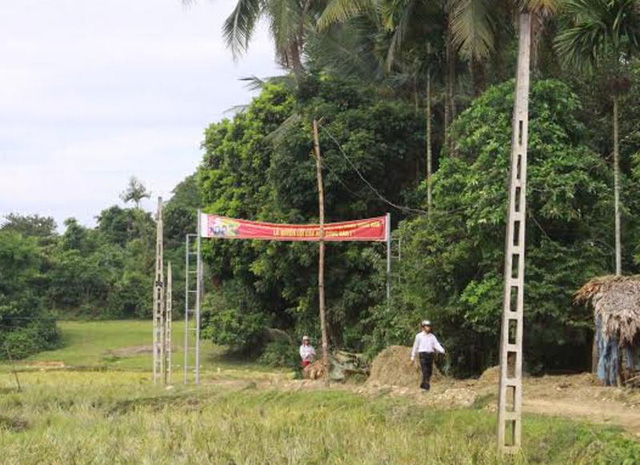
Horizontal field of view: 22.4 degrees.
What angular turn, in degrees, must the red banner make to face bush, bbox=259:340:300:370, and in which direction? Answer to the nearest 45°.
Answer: approximately 180°

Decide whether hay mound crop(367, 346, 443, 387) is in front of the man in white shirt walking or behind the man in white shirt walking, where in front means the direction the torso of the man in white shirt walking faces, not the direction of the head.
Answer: behind

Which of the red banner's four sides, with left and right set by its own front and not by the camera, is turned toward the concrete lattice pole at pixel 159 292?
right

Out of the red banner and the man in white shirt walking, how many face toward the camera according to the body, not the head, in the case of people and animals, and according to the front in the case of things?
2

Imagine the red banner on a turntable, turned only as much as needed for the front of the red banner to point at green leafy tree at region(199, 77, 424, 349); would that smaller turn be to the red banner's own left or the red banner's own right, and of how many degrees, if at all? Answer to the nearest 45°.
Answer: approximately 180°

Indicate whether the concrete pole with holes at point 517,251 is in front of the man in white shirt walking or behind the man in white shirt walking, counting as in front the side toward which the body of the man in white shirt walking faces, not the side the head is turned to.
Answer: in front

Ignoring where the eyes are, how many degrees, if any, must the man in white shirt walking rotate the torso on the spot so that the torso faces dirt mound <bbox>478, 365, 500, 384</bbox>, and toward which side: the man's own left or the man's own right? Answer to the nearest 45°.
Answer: approximately 135° to the man's own left

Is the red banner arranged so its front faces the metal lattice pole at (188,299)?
no

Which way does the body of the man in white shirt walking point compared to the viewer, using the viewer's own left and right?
facing the viewer

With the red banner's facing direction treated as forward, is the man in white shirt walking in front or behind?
in front

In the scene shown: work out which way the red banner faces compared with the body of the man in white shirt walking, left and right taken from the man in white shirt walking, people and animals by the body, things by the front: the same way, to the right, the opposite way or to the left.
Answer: the same way

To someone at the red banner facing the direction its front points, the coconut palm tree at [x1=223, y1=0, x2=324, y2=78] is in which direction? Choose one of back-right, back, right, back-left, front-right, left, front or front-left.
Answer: back

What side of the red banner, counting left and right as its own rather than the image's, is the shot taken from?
front

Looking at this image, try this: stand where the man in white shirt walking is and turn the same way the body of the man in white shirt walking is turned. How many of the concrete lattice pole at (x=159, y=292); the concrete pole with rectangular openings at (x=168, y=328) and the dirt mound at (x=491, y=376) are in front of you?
0
